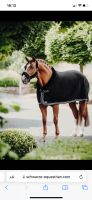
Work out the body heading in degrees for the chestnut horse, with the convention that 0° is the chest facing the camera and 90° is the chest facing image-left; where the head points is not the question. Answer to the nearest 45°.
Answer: approximately 45°

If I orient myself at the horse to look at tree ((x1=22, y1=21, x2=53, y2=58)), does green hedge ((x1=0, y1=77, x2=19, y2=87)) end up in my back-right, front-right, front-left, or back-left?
front-left
